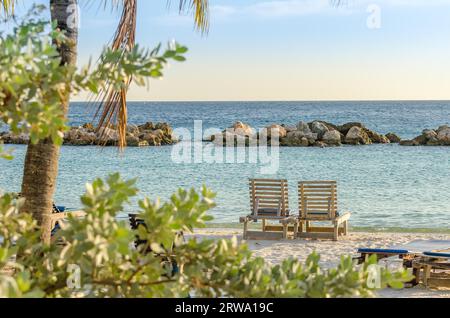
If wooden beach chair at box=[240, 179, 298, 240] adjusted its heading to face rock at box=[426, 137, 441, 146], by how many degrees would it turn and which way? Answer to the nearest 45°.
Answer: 0° — it already faces it

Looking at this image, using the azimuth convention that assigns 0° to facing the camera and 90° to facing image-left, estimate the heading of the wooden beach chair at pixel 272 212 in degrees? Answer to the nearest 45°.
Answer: approximately 180°

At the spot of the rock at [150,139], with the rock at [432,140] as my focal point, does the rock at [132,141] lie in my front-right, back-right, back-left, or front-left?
back-right

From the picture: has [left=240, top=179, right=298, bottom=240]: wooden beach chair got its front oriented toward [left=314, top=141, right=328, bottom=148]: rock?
yes

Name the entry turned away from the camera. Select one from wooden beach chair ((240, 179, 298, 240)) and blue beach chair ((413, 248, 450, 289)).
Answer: the wooden beach chair

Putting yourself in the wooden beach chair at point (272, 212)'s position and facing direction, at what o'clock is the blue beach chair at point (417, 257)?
The blue beach chair is roughly at 5 o'clock from the wooden beach chair.

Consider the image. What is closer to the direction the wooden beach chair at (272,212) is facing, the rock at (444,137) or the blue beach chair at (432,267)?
the rock

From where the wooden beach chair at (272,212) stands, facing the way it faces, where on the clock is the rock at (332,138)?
The rock is roughly at 12 o'clock from the wooden beach chair.
